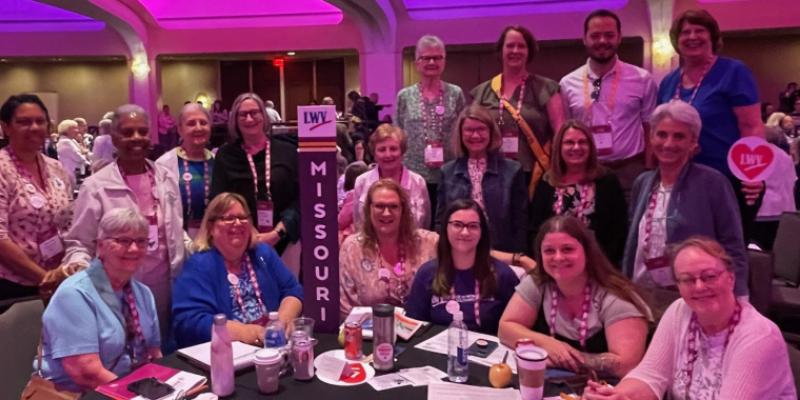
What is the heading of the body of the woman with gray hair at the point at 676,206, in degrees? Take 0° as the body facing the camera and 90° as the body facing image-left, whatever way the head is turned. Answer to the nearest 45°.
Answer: approximately 45°

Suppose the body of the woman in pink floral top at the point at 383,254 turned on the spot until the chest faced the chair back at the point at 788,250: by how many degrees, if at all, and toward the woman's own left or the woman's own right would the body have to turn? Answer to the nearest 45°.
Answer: approximately 135° to the woman's own left

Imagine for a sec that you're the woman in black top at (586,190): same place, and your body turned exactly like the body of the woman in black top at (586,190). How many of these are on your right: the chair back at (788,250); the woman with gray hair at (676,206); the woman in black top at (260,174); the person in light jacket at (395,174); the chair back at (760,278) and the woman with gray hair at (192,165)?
3

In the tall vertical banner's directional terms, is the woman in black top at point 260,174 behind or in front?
behind

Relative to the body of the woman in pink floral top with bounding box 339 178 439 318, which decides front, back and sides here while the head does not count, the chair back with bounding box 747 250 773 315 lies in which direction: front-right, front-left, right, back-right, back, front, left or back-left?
left

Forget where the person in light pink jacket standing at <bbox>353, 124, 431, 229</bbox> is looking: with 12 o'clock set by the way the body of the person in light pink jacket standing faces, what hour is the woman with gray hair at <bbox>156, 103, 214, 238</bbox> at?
The woman with gray hair is roughly at 3 o'clock from the person in light pink jacket standing.

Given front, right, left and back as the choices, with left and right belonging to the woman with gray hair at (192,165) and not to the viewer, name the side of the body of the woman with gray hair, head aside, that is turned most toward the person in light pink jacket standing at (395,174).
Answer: left

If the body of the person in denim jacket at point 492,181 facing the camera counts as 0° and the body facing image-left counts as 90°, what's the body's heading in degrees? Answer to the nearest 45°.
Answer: approximately 0°
